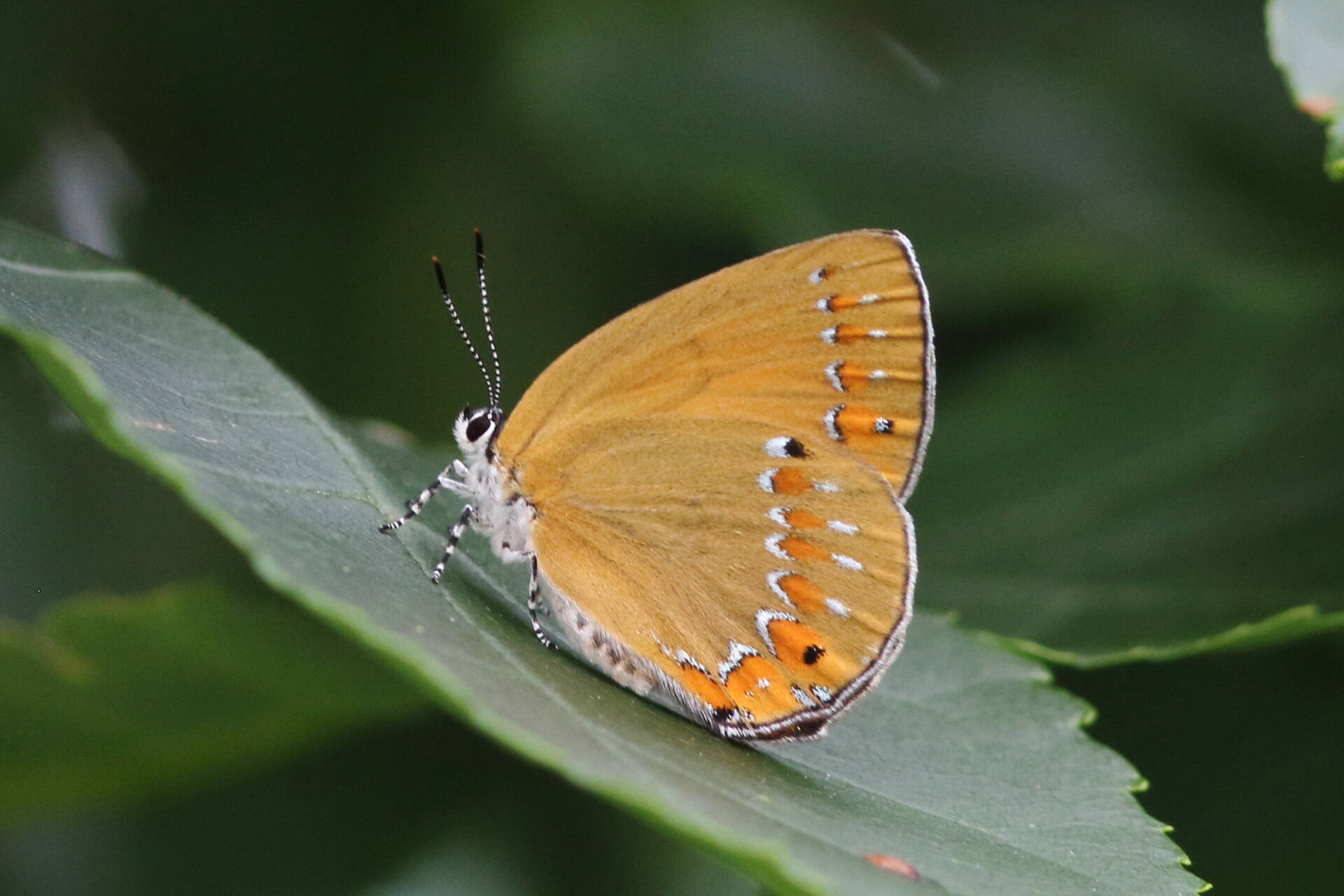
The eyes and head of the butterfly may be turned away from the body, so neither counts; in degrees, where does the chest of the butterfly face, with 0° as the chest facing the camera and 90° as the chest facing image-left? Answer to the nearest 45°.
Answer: approximately 90°
